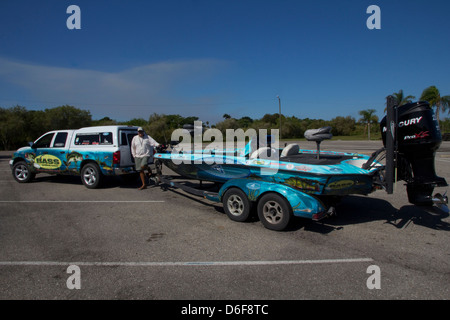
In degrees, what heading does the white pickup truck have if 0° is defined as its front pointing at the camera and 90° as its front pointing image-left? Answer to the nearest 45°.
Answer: approximately 135°

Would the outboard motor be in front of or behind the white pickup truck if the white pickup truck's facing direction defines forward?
behind

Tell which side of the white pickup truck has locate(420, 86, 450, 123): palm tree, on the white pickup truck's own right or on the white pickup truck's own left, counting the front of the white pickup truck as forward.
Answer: on the white pickup truck's own right

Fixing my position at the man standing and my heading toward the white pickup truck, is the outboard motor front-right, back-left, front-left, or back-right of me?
back-left

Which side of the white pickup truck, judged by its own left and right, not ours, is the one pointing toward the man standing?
back
